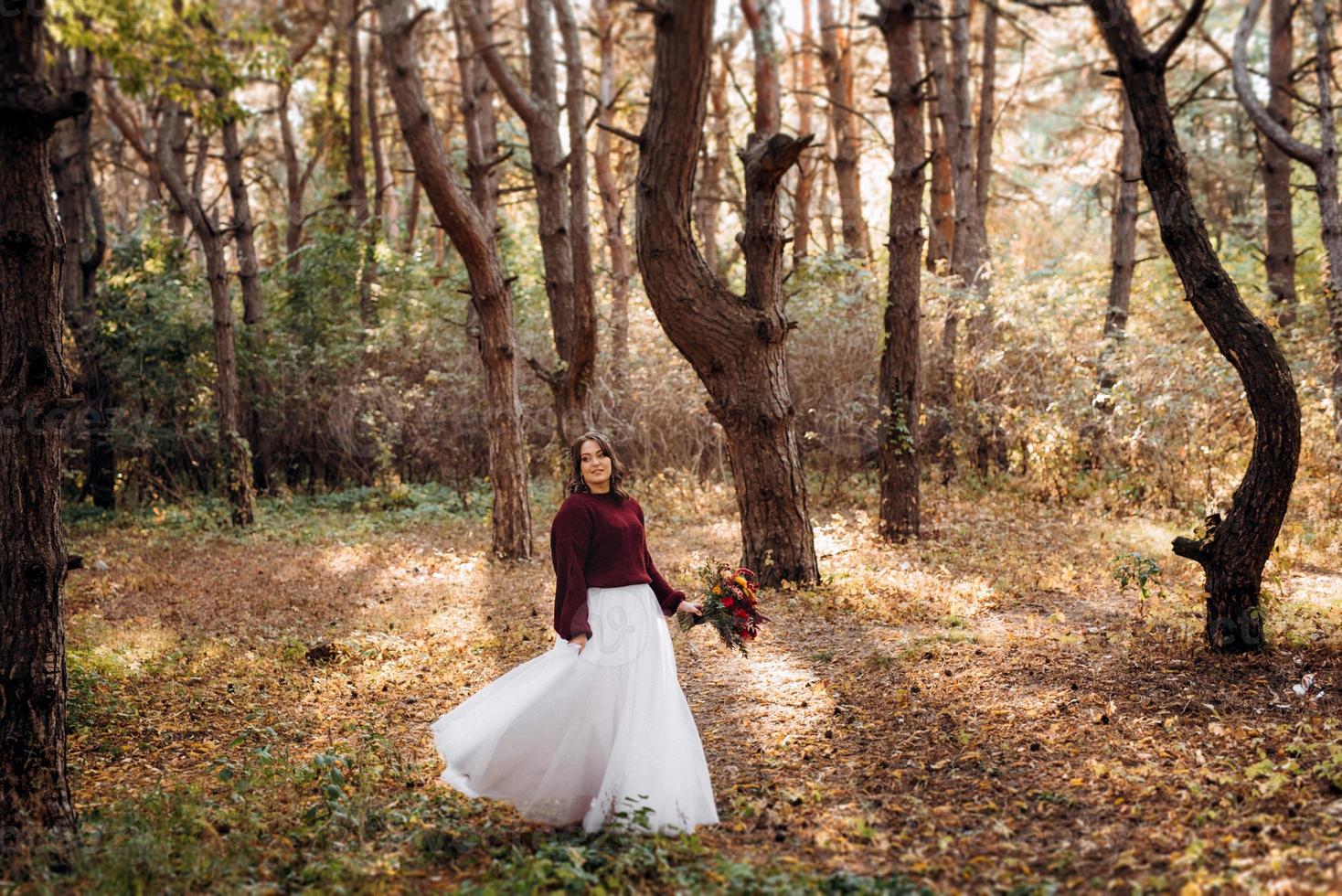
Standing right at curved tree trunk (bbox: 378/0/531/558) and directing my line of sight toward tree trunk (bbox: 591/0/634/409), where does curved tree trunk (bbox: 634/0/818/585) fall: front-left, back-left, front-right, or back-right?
back-right

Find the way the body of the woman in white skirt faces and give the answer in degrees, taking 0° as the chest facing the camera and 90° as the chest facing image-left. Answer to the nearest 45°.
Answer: approximately 315°

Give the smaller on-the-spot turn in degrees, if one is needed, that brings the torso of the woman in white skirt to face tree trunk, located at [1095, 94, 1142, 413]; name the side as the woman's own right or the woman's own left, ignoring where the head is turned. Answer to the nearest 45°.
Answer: approximately 90° to the woman's own left

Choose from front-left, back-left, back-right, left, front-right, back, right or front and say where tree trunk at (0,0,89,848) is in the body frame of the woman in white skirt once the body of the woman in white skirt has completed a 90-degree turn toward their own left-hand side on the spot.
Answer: back-left

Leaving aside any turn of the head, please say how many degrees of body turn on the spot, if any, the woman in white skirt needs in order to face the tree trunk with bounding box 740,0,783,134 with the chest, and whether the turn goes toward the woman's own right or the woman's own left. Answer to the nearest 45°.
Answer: approximately 135° to the woman's own left

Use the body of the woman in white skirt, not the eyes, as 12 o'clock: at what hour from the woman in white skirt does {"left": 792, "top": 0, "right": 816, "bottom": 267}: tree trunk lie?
The tree trunk is roughly at 8 o'clock from the woman in white skirt.

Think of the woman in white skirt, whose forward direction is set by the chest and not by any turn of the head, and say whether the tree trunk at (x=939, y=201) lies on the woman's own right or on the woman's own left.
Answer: on the woman's own left

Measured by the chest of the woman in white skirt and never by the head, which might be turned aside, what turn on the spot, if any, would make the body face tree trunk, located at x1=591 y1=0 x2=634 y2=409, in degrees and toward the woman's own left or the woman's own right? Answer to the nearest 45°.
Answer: approximately 135° to the woman's own left

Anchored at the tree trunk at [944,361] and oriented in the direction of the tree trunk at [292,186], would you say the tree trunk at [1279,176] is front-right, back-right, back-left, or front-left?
back-right

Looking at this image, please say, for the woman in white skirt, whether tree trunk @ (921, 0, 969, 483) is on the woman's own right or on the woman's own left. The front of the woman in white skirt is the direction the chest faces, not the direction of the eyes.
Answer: on the woman's own left

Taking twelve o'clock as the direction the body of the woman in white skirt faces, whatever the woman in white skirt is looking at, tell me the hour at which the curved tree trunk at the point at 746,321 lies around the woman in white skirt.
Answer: The curved tree trunk is roughly at 8 o'clock from the woman in white skirt.

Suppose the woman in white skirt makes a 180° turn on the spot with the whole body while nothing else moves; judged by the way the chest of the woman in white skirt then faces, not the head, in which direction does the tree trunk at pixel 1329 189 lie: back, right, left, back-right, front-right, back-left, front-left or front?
right

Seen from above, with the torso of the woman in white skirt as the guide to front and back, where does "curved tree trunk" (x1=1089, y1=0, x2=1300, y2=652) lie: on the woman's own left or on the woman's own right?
on the woman's own left

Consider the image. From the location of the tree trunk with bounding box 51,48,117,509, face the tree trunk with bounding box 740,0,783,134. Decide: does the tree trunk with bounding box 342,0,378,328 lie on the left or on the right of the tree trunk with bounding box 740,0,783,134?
left
